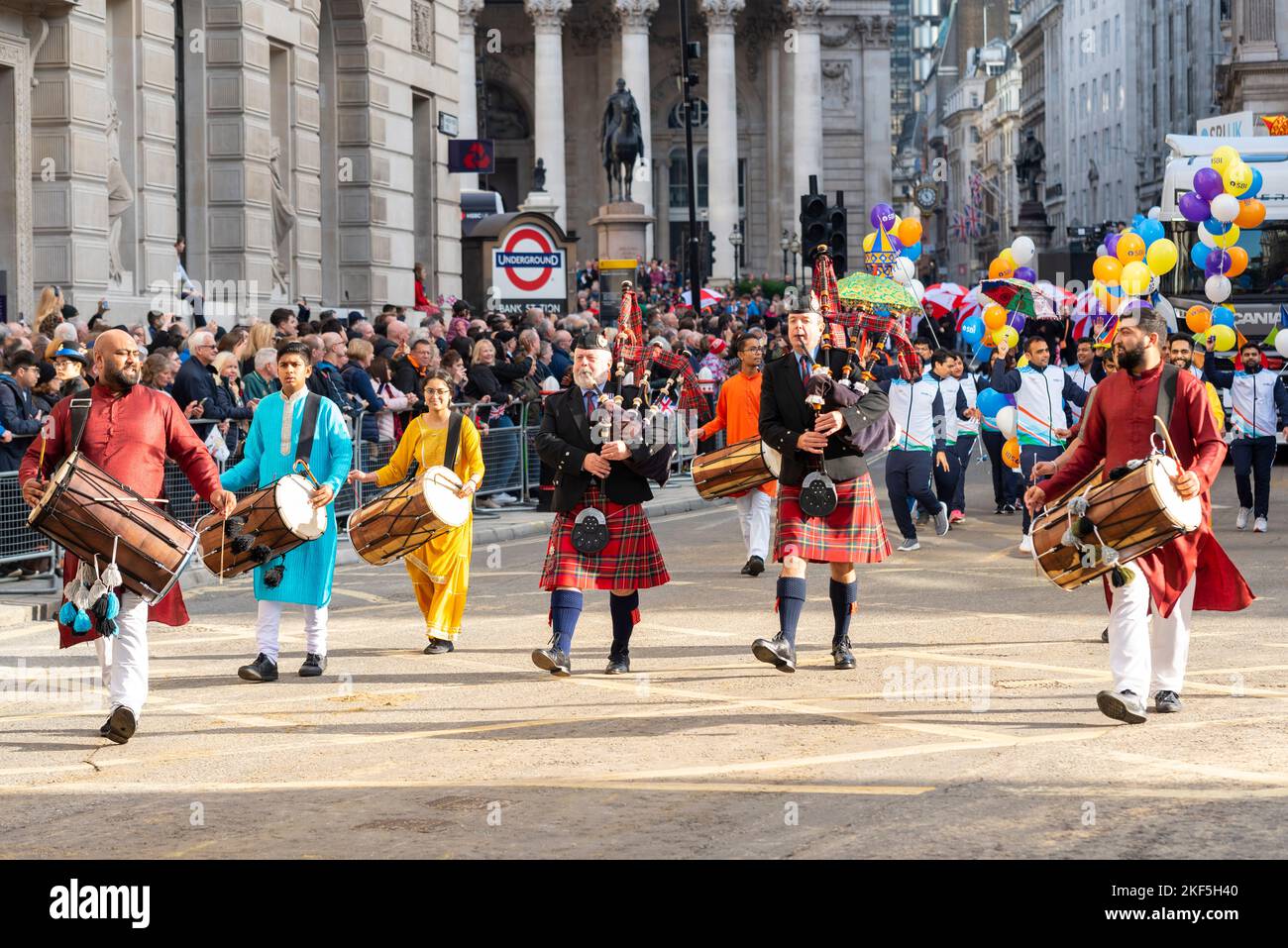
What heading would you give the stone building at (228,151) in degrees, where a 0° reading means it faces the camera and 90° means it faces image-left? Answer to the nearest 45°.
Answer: approximately 315°

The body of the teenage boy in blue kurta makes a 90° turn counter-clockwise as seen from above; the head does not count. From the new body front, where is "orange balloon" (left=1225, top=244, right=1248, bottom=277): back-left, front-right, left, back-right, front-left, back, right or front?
front-left

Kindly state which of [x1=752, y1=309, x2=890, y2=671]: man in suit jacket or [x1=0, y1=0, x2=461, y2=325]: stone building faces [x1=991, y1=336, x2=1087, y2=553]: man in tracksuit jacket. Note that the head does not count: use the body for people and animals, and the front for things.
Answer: the stone building

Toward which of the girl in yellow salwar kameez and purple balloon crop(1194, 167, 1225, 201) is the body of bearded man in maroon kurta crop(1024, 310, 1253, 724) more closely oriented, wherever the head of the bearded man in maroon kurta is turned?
the girl in yellow salwar kameez

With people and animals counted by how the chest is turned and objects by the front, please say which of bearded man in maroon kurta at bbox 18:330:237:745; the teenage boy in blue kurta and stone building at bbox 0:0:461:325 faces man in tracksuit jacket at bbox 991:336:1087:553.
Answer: the stone building

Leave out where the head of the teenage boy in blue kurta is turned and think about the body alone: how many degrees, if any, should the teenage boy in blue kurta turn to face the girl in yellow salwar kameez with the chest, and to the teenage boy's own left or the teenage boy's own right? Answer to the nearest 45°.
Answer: approximately 135° to the teenage boy's own left

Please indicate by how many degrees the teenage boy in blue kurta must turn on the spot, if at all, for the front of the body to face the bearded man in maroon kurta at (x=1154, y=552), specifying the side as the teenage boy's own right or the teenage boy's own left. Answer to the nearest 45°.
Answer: approximately 45° to the teenage boy's own left

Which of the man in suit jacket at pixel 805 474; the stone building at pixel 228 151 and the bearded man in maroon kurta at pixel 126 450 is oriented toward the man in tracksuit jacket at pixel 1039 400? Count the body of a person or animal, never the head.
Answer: the stone building

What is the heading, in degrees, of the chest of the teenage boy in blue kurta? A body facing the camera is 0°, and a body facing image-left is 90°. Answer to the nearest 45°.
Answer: approximately 0°
